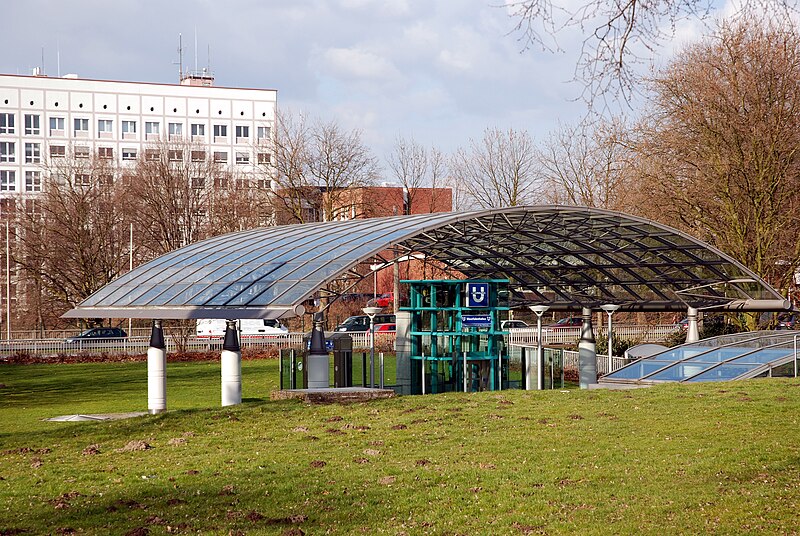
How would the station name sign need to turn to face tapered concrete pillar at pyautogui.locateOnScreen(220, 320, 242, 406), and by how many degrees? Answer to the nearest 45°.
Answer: approximately 45° to its right

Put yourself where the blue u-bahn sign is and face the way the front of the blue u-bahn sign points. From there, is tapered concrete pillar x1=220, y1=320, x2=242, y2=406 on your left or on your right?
on your right

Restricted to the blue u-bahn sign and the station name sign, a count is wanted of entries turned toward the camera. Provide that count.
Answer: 2

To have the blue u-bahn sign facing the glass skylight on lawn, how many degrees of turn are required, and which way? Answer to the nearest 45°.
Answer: approximately 90° to its left

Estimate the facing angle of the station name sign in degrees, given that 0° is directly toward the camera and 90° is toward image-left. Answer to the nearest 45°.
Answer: approximately 0°

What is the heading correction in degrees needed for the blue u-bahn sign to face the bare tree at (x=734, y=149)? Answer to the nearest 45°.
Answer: approximately 135° to its left

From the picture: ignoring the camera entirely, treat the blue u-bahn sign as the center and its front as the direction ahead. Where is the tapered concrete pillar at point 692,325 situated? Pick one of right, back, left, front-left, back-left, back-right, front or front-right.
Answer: back-left

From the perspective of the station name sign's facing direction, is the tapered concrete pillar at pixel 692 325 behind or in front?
behind

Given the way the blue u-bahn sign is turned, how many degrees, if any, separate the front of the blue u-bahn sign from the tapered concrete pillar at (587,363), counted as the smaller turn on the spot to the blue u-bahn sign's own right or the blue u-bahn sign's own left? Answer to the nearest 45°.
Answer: approximately 135° to the blue u-bahn sign's own left

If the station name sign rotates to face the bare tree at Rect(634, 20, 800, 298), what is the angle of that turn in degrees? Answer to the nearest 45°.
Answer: approximately 135° to its left
